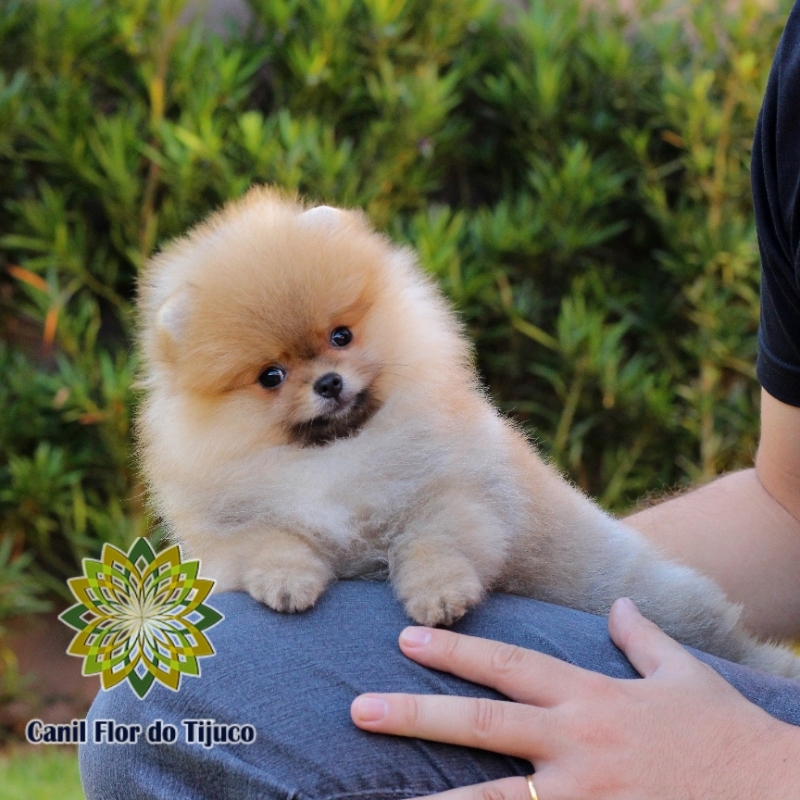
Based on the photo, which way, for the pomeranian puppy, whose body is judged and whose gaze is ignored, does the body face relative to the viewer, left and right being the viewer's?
facing the viewer and to the left of the viewer
